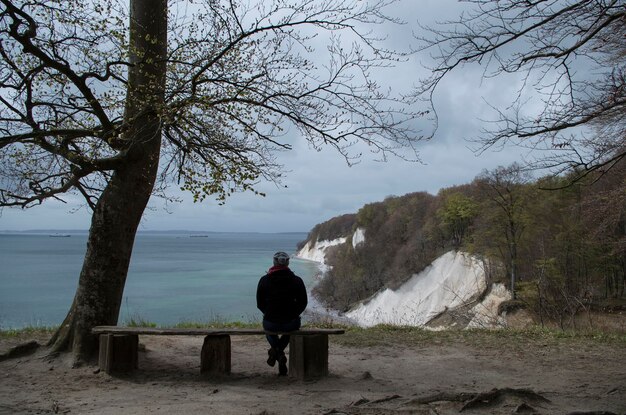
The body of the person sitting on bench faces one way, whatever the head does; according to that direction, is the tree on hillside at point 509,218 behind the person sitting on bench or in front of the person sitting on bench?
in front

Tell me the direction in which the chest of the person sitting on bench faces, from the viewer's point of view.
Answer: away from the camera
